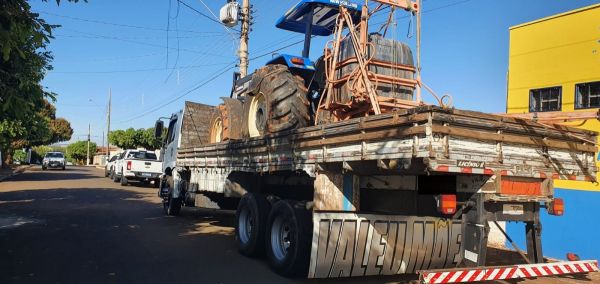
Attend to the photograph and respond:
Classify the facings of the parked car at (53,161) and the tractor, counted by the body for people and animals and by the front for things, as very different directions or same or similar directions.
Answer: very different directions

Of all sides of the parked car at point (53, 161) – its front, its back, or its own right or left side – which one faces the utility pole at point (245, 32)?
front

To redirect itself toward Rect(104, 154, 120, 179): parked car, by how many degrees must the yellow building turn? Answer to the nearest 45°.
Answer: approximately 90° to its right

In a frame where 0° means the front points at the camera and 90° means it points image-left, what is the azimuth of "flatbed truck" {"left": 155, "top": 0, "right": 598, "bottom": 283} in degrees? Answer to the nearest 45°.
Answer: approximately 135°

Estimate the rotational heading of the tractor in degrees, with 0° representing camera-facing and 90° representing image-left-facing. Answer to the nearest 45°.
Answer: approximately 135°

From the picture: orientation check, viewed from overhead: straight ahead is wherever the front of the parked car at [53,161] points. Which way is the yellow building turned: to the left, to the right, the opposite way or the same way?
to the right

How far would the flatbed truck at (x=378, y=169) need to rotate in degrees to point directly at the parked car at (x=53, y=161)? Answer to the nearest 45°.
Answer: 0° — it already faces it

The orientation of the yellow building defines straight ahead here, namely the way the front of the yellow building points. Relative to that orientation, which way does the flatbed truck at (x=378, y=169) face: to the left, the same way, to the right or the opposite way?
to the right

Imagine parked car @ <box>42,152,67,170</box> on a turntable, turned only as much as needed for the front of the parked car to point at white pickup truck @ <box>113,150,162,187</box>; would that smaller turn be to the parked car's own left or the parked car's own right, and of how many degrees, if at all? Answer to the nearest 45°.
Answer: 0° — it already faces it

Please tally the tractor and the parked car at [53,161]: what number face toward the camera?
1
